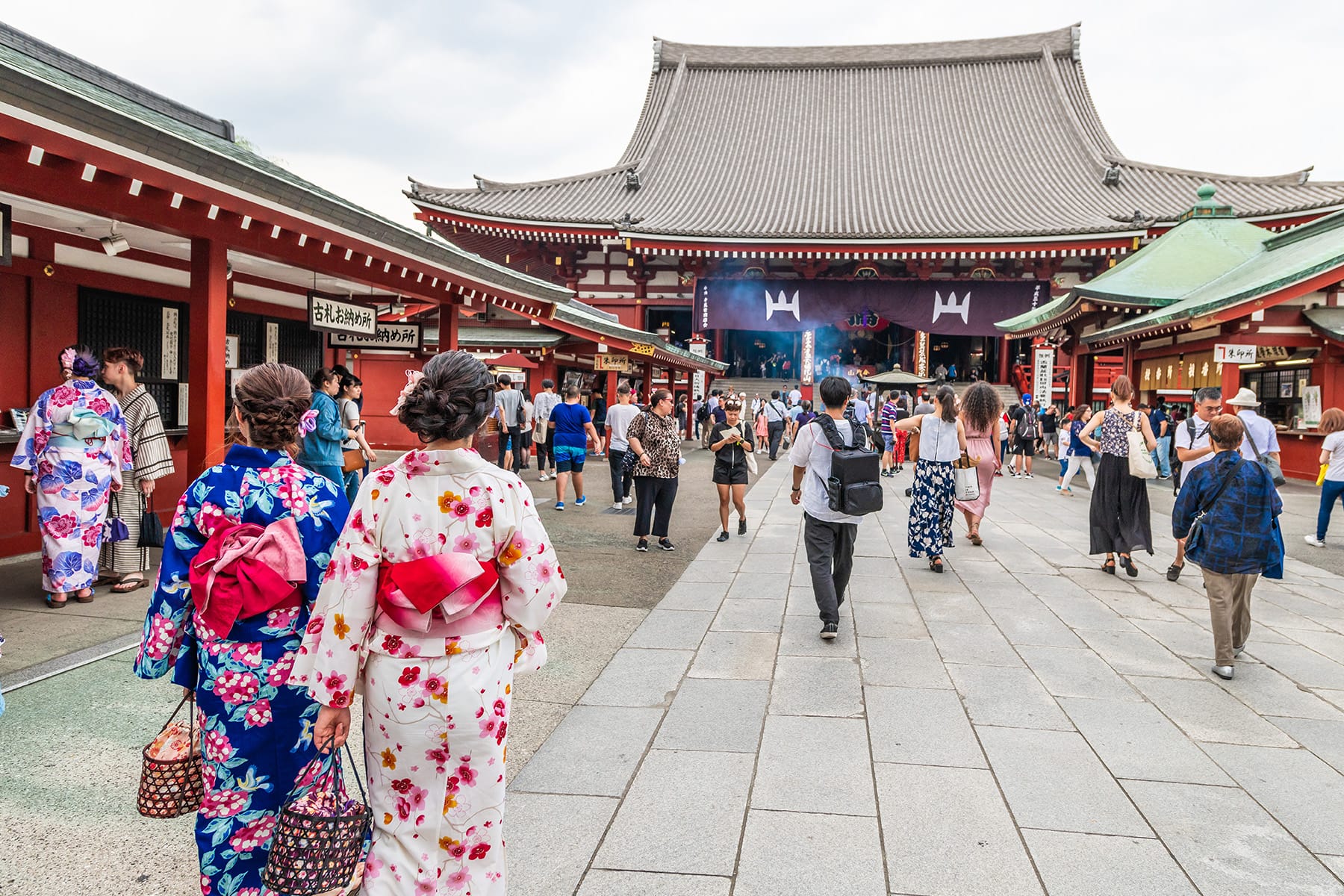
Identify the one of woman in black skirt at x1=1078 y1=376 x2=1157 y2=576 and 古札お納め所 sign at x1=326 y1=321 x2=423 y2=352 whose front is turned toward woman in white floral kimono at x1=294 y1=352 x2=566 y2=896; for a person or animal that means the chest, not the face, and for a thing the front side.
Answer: the 古札お納め所 sign

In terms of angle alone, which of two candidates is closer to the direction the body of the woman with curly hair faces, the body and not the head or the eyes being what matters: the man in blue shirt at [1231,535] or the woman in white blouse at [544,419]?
the woman in white blouse

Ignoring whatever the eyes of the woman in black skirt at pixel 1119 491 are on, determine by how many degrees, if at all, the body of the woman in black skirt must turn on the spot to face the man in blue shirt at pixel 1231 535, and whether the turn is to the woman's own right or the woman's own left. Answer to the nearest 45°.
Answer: approximately 180°

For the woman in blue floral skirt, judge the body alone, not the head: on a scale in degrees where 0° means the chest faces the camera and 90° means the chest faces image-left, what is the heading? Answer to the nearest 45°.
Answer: approximately 180°

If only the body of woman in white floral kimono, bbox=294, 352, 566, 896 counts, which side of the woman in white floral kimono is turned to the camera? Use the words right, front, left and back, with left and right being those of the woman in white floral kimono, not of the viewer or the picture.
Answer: back

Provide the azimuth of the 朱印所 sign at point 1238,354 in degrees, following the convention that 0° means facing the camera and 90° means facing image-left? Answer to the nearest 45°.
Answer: approximately 0°

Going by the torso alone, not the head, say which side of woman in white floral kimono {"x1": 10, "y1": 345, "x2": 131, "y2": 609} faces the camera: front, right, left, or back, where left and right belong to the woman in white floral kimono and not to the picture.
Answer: back

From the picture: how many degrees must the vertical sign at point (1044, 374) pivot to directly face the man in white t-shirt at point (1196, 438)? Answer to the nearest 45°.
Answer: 0° — it already faces them

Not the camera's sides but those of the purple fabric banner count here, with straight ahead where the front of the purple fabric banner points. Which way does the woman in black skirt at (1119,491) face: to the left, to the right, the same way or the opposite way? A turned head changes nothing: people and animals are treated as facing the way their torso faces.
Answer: the opposite way

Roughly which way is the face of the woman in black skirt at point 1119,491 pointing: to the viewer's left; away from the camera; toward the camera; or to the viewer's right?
away from the camera

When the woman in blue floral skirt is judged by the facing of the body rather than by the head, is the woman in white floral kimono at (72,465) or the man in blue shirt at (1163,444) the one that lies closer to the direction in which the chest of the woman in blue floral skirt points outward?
the man in blue shirt

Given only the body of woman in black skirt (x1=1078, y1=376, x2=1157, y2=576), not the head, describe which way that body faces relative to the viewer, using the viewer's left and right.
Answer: facing away from the viewer

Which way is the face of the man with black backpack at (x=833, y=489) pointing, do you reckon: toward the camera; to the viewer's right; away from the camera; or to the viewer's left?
away from the camera

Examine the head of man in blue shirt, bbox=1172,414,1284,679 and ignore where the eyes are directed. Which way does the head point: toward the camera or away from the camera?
away from the camera

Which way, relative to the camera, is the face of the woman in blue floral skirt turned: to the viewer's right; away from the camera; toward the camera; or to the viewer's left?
away from the camera

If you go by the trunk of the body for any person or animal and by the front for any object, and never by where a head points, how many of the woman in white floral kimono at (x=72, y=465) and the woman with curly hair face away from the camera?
2
